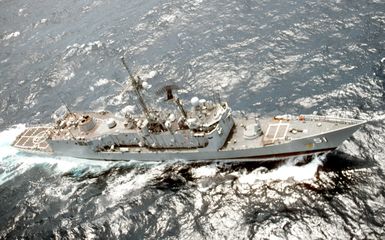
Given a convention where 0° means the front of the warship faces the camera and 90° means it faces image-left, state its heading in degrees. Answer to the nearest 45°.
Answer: approximately 270°
